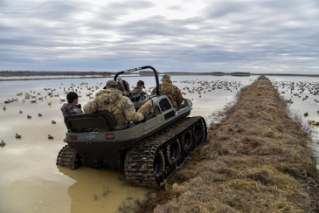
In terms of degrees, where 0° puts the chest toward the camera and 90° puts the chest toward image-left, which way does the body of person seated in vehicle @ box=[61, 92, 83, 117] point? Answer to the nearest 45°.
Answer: approximately 225°

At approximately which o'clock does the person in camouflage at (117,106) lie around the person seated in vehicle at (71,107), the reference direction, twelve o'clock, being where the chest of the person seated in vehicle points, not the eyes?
The person in camouflage is roughly at 3 o'clock from the person seated in vehicle.

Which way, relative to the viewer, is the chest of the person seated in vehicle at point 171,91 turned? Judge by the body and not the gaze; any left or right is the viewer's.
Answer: facing away from the viewer and to the left of the viewer

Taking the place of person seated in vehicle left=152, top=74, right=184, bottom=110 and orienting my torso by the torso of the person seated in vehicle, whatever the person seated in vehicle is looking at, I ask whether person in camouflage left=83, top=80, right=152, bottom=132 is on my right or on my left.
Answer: on my left
